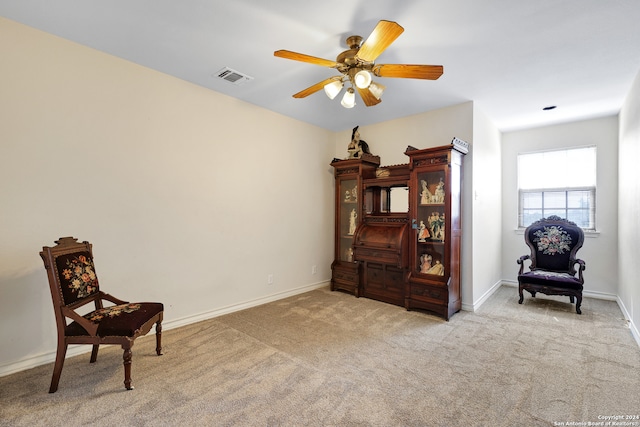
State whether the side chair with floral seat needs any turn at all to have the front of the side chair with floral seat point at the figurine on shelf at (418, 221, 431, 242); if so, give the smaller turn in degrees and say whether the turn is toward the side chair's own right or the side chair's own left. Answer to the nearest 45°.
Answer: approximately 45° to the side chair's own left

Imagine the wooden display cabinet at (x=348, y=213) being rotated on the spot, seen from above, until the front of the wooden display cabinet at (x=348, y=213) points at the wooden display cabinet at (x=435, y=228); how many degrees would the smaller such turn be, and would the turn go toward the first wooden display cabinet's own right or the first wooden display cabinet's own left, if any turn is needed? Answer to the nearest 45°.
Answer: approximately 90° to the first wooden display cabinet's own left

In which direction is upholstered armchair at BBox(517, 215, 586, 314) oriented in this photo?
toward the camera

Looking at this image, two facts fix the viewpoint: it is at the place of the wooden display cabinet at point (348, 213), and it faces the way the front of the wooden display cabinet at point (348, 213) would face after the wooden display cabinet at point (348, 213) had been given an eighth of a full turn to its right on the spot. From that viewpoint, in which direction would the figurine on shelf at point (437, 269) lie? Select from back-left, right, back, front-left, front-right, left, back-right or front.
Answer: back-left

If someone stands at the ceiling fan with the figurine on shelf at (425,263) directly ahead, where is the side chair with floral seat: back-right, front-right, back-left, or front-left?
back-left

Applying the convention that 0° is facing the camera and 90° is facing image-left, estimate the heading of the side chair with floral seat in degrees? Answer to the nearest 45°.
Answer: approximately 315°

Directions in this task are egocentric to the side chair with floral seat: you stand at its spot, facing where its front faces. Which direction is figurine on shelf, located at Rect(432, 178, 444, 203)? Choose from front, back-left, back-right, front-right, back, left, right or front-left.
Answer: front-left

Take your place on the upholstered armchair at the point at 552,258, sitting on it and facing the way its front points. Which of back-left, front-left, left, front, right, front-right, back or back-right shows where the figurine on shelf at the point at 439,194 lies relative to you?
front-right

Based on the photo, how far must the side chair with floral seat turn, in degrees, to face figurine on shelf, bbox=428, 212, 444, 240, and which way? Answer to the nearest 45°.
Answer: approximately 45° to its left

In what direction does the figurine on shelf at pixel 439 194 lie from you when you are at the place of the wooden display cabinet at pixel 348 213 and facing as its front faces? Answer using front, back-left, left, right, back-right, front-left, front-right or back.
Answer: left

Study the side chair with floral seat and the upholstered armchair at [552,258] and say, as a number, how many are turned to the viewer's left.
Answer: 0

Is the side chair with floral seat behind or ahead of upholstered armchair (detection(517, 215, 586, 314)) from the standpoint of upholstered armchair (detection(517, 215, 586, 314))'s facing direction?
ahead

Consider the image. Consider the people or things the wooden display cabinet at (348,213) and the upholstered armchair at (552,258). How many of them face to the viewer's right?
0

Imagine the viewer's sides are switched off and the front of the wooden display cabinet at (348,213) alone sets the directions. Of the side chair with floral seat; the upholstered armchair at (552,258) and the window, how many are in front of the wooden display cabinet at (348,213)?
1
